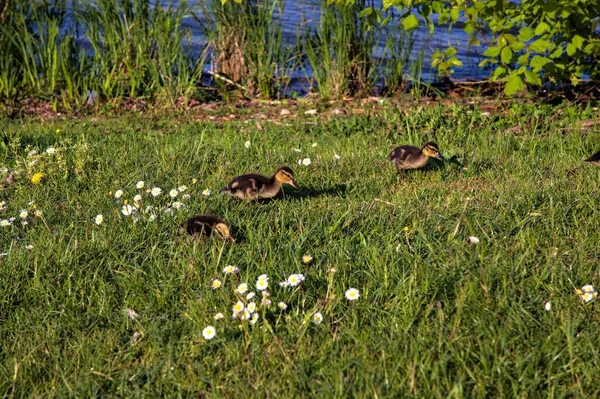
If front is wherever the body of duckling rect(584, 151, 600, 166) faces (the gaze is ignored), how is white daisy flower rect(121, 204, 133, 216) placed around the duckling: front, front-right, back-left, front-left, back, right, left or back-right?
back-right

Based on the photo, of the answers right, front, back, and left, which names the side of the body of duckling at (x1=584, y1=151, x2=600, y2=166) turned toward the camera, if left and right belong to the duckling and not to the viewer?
right

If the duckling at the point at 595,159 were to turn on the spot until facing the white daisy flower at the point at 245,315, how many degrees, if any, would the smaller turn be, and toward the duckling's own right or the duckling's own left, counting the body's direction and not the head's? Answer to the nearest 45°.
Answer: approximately 90° to the duckling's own right

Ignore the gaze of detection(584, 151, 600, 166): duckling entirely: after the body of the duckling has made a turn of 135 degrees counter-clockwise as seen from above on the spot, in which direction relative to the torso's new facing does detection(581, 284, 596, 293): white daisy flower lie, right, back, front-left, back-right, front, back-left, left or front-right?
back-left

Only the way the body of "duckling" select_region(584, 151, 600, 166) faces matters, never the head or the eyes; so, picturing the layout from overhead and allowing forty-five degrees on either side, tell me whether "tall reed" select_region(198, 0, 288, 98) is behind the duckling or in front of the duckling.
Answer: behind
